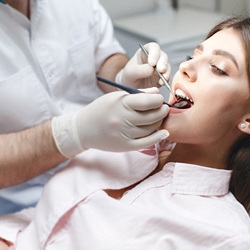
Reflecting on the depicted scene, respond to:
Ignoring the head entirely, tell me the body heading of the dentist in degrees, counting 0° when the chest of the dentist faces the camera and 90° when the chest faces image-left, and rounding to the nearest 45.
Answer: approximately 315°
